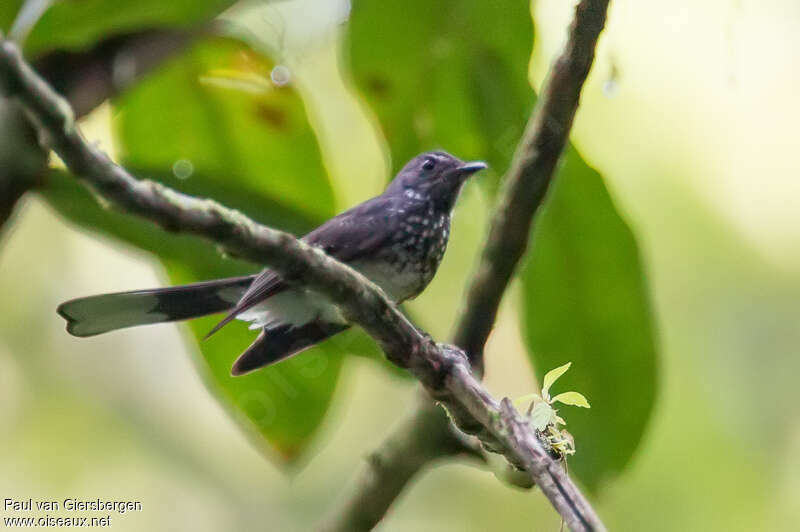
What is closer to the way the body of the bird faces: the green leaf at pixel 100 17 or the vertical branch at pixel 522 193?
the vertical branch

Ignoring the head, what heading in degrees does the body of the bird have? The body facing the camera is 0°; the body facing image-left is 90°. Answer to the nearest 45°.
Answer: approximately 270°

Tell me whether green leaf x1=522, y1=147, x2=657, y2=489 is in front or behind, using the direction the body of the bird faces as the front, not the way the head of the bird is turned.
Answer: in front
